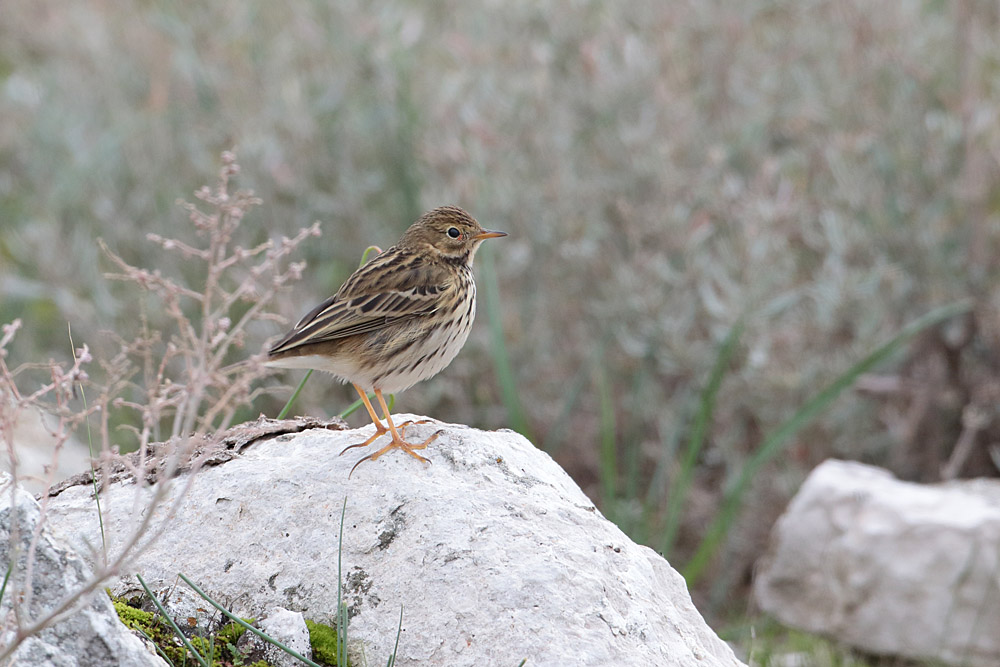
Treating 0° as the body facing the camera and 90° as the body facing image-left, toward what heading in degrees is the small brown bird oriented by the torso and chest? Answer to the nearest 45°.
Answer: approximately 270°
